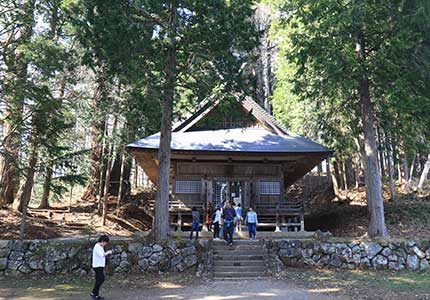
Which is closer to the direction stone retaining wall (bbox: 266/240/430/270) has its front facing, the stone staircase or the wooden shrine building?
the stone staircase

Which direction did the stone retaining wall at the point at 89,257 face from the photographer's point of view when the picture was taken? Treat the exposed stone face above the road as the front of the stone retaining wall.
facing the viewer

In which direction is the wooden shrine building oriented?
toward the camera

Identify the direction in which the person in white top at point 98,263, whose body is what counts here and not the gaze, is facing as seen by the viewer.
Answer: to the viewer's right

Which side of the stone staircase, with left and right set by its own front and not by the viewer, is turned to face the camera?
front

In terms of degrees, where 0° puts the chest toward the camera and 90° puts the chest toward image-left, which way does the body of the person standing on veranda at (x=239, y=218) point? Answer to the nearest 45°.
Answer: approximately 180°

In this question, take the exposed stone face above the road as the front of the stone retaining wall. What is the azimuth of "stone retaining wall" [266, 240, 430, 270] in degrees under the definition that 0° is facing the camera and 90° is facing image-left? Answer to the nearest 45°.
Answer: approximately 0°

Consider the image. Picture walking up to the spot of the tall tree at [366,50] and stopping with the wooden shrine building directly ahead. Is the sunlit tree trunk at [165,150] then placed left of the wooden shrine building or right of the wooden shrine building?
left

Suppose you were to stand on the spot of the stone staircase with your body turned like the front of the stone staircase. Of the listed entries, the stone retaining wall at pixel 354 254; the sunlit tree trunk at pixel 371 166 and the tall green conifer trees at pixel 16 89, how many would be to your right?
1
